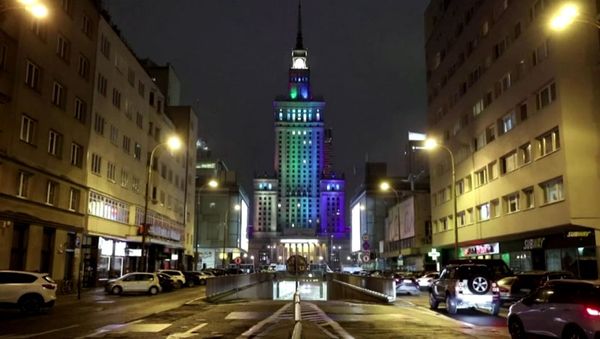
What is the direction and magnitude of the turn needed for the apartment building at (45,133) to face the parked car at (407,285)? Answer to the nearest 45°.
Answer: approximately 45° to its left

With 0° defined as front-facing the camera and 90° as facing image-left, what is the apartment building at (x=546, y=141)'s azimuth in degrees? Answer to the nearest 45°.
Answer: approximately 45°

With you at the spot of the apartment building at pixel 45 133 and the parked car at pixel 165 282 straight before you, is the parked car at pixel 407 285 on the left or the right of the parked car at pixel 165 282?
right

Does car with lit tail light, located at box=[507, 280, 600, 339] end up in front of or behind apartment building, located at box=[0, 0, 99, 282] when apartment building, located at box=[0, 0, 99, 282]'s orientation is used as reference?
in front

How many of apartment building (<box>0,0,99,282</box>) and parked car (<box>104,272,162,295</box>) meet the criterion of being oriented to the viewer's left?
1

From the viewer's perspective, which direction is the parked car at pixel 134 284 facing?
to the viewer's left

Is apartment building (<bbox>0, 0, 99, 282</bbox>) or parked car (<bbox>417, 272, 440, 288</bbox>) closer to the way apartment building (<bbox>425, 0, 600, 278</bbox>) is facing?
the apartment building

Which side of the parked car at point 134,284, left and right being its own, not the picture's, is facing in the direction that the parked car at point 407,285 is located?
back

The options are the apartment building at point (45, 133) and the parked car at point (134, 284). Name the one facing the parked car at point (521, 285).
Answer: the apartment building

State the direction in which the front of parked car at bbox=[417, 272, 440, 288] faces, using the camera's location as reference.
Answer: facing the viewer and to the left of the viewer

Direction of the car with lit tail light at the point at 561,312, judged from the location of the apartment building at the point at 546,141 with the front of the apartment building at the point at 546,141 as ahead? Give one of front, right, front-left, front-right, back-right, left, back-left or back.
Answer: front-left

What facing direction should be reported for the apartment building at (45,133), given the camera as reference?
facing the viewer and to the right of the viewer
